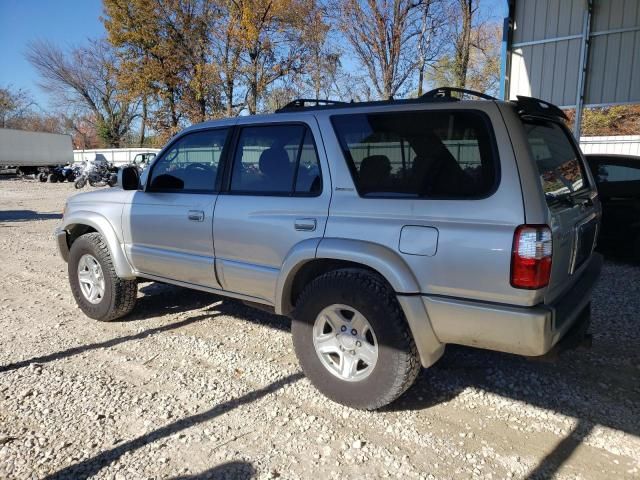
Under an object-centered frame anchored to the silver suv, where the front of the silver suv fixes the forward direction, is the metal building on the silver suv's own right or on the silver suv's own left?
on the silver suv's own right

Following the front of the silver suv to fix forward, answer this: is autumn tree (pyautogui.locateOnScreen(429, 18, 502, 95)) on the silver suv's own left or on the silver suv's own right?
on the silver suv's own right

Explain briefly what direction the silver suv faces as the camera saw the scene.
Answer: facing away from the viewer and to the left of the viewer

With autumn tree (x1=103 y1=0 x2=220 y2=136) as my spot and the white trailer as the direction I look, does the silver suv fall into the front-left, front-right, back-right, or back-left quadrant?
front-left

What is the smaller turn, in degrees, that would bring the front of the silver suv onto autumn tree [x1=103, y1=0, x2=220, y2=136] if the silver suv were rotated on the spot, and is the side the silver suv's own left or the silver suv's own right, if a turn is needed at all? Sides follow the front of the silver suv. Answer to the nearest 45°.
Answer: approximately 45° to the silver suv's own right

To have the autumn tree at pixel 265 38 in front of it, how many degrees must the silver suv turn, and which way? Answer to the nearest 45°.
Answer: approximately 45° to its right

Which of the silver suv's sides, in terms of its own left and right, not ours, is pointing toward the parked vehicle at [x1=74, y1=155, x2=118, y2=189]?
front

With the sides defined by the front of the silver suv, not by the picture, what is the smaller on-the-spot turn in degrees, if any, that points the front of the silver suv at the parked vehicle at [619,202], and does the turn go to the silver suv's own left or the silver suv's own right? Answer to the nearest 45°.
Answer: approximately 90° to the silver suv's own right

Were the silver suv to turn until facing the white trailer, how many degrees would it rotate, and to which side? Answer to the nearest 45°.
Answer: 0° — it already faces it

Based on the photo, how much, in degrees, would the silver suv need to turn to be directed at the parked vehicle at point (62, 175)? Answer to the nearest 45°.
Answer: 0° — it already faces it
